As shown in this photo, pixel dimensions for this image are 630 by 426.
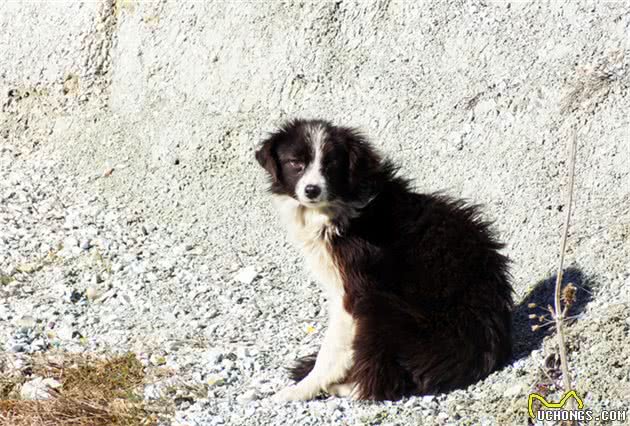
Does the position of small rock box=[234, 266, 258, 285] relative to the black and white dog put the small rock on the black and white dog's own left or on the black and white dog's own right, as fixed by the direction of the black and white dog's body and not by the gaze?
on the black and white dog's own right

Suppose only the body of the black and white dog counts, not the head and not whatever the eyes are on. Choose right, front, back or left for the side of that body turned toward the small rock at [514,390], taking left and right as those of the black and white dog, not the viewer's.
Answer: back

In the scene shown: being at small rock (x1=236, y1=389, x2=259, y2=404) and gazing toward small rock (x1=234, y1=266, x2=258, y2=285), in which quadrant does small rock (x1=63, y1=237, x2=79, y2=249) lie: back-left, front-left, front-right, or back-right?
front-left

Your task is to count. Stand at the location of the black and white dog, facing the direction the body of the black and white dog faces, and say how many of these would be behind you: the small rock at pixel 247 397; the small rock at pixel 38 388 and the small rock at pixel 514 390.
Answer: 1

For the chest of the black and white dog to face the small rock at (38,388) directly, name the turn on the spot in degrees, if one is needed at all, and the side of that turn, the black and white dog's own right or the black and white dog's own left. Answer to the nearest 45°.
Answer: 0° — it already faces it

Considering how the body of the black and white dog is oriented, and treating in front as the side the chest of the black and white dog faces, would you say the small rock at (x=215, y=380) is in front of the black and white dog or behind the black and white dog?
in front

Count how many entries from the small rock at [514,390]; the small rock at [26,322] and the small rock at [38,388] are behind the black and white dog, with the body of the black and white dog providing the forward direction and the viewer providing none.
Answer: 1

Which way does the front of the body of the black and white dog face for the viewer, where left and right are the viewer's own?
facing to the left of the viewer

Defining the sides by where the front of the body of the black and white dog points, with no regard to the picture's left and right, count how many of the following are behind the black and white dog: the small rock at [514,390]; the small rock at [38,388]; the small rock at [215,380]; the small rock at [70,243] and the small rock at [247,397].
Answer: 1

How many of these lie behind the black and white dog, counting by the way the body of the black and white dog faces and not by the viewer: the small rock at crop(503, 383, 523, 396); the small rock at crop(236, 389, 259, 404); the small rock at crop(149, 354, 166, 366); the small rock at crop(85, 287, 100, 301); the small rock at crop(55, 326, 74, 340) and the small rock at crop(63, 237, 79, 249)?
1

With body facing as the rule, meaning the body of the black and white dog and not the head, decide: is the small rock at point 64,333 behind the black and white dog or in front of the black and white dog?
in front

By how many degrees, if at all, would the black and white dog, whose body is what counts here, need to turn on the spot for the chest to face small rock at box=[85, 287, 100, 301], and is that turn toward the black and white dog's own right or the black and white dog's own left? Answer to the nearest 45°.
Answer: approximately 45° to the black and white dog's own right
